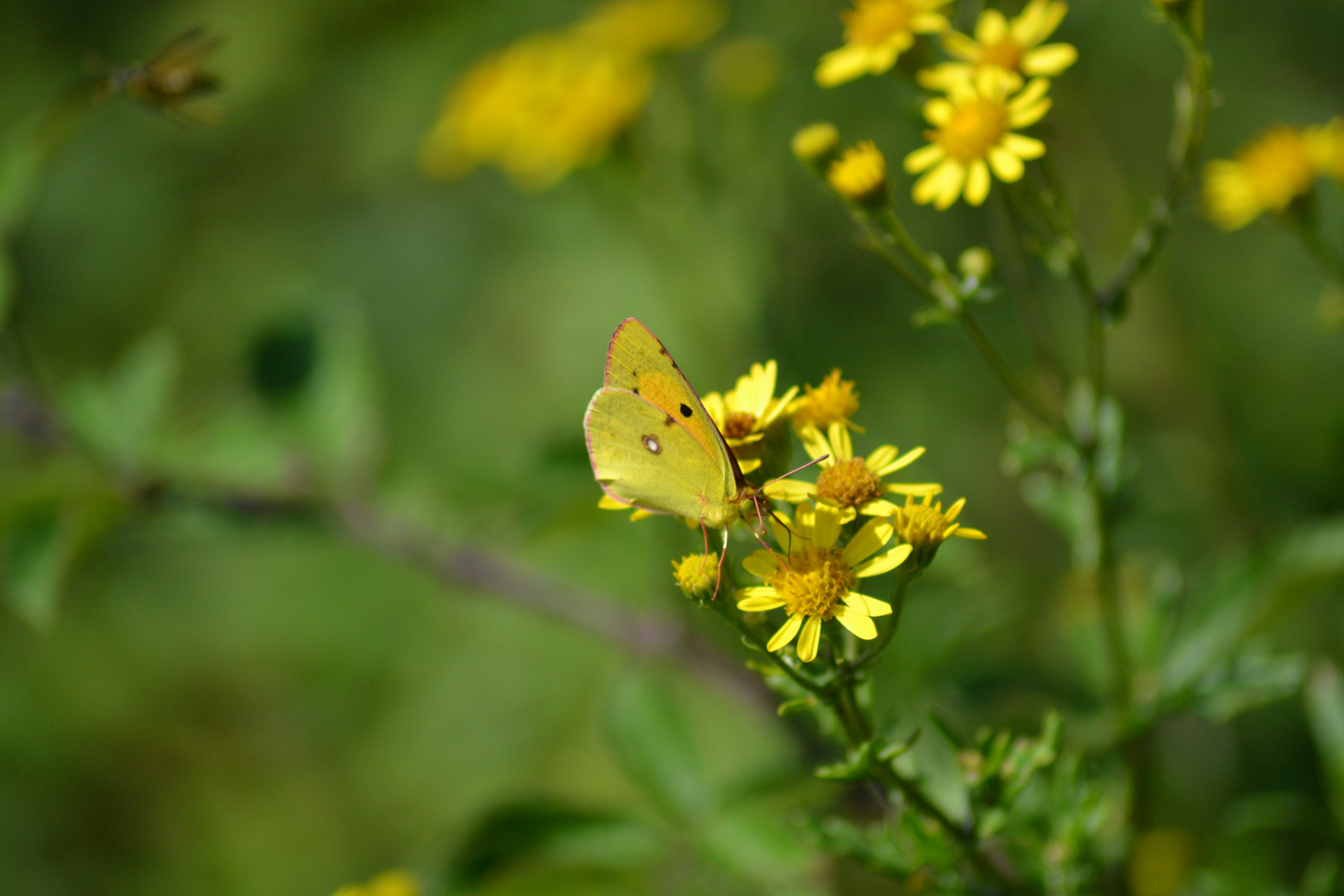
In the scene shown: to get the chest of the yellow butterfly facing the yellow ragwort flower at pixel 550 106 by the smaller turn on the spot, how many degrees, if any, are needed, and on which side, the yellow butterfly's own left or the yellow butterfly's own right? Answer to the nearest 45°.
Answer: approximately 90° to the yellow butterfly's own left

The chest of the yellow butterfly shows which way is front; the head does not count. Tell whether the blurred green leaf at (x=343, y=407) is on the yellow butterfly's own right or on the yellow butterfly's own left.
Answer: on the yellow butterfly's own left

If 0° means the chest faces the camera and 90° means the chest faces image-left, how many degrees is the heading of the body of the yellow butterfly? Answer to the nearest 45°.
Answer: approximately 270°
